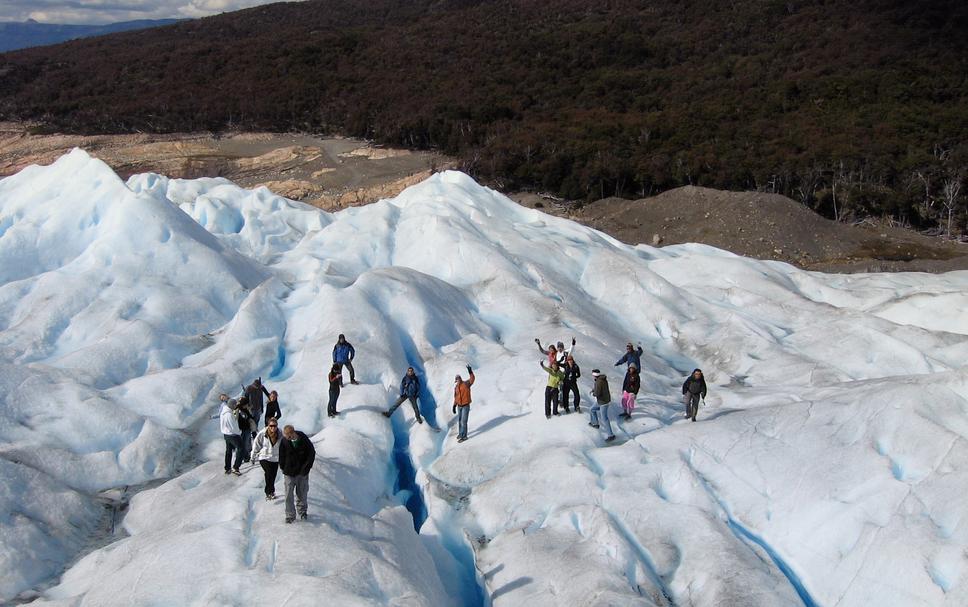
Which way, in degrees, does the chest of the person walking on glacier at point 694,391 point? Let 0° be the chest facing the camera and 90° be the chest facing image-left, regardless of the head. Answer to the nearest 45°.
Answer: approximately 0°

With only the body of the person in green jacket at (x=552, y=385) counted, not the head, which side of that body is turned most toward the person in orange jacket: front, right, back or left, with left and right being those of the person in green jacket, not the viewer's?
right

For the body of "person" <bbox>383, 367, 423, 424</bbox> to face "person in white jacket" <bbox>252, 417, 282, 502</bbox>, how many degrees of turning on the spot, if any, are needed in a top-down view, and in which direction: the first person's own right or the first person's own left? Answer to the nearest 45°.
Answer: approximately 45° to the first person's own right

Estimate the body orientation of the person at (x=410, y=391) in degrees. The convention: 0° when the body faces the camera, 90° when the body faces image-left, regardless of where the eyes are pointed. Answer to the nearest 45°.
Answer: approximately 0°

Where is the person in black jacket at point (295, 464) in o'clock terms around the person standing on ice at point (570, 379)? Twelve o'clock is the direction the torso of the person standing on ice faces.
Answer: The person in black jacket is roughly at 1 o'clock from the person standing on ice.

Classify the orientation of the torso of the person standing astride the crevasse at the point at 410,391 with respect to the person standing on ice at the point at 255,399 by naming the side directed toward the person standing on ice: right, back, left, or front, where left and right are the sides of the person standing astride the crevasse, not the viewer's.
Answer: right
